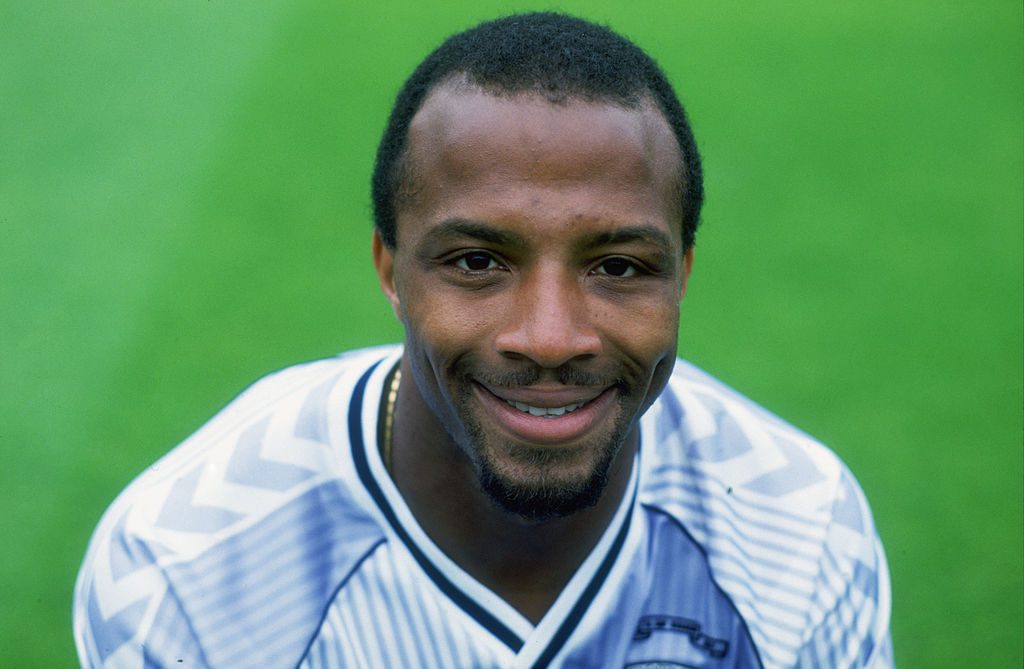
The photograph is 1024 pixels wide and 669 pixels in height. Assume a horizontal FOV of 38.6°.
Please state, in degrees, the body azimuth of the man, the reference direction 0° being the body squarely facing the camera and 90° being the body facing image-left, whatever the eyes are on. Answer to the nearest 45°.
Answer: approximately 0°
